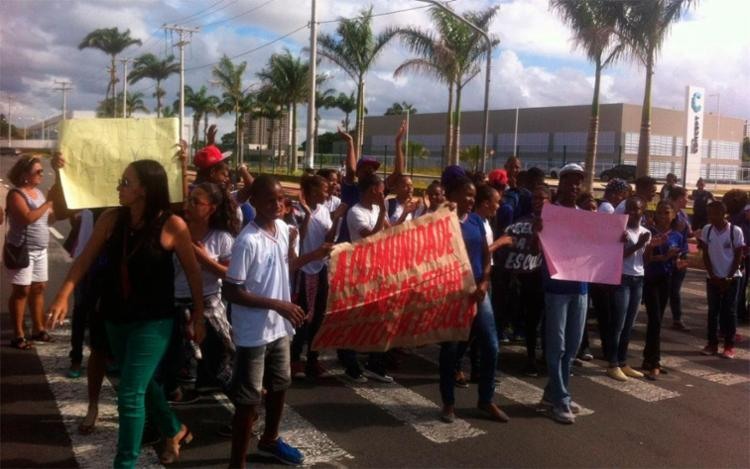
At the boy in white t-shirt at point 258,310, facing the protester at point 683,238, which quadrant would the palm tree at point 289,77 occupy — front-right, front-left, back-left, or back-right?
front-left

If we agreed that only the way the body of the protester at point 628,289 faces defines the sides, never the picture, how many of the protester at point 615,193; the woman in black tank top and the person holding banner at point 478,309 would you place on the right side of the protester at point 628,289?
2

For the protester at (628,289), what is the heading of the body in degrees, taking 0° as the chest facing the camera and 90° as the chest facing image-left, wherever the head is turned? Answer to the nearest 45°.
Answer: approximately 315°

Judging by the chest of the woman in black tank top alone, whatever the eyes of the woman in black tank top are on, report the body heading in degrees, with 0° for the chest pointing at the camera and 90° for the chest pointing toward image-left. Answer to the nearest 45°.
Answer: approximately 45°

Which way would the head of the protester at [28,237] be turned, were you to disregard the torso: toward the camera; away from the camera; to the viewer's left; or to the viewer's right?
to the viewer's right

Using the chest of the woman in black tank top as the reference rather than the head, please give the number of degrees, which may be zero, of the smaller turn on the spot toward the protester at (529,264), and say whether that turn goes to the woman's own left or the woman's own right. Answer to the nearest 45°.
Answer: approximately 180°

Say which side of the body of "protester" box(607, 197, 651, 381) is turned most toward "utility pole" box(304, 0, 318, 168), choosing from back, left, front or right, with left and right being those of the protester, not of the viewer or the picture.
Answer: back

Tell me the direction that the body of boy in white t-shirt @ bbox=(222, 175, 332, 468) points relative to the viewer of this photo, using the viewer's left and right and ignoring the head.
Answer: facing the viewer and to the right of the viewer

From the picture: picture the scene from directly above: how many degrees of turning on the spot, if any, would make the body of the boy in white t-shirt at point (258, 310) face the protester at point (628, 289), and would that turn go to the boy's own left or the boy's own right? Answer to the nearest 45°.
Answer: approximately 90° to the boy's own left

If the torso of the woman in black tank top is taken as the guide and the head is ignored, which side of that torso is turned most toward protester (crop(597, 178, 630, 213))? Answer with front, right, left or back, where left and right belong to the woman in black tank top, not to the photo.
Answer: back

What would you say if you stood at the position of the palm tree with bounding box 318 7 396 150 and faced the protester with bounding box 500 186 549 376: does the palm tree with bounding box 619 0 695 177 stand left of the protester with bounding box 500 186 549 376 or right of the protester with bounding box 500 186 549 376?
left

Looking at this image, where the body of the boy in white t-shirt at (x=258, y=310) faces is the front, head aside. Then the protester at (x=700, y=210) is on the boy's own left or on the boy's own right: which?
on the boy's own left

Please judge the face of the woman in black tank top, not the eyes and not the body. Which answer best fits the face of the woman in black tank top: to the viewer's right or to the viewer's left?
to the viewer's left

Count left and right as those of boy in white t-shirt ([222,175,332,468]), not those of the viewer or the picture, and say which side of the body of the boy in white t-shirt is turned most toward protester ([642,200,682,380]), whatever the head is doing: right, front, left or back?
left

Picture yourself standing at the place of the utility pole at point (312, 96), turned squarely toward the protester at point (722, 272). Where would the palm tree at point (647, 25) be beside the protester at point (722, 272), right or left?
left

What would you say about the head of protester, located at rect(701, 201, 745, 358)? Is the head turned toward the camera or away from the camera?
toward the camera
